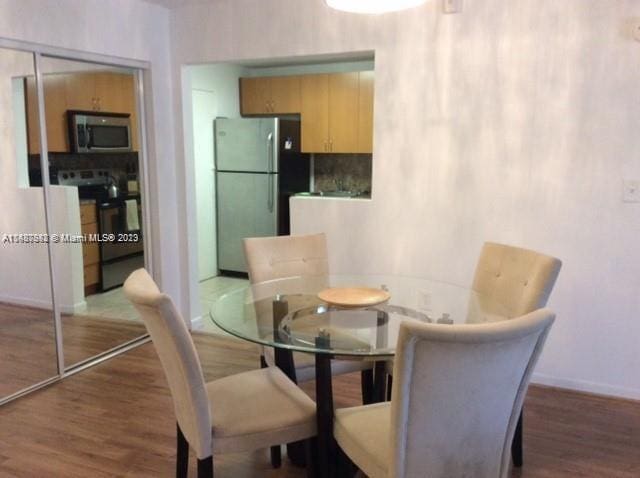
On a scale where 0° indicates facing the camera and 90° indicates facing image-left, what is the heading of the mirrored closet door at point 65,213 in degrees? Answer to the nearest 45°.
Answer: approximately 315°

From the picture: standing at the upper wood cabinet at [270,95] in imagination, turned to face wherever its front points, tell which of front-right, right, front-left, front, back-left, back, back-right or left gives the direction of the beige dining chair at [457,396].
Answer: front

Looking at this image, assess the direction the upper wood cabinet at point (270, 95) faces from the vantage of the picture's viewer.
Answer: facing the viewer

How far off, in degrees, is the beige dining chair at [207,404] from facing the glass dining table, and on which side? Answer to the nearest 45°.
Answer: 0° — it already faces it

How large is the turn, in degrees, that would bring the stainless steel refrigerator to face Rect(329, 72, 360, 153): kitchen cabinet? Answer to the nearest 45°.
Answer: approximately 90° to its left

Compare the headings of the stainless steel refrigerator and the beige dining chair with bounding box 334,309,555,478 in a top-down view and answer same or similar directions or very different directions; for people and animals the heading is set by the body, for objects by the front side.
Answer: very different directions

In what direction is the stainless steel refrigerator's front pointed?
toward the camera

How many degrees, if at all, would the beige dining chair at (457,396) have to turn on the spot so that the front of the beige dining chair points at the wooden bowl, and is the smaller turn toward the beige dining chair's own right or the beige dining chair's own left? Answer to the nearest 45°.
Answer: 0° — it already faces it

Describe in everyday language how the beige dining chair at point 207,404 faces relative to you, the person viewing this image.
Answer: facing away from the viewer and to the right of the viewer

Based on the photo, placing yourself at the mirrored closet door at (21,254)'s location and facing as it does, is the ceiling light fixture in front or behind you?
in front

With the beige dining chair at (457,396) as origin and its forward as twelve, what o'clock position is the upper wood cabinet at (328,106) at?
The upper wood cabinet is roughly at 1 o'clock from the beige dining chair.

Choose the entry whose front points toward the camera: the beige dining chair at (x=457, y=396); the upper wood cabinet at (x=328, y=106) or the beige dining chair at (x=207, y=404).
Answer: the upper wood cabinet

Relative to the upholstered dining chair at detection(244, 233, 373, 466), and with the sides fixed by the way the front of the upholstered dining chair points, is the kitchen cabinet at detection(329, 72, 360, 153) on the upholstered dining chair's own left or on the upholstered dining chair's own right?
on the upholstered dining chair's own left

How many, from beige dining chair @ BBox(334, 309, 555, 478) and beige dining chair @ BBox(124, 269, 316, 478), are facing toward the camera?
0

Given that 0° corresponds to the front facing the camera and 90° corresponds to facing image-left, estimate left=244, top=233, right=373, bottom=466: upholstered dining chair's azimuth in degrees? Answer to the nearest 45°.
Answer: approximately 315°

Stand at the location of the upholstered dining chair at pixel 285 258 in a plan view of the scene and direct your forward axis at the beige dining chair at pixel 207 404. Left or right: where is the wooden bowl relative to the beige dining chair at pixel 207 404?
left

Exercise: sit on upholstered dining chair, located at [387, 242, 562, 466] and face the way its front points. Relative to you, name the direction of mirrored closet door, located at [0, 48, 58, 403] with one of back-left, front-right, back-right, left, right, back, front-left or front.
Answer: front-right

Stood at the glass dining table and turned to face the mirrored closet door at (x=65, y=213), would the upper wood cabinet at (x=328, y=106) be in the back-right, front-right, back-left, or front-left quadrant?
front-right

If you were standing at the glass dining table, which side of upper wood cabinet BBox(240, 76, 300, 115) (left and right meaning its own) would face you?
front
